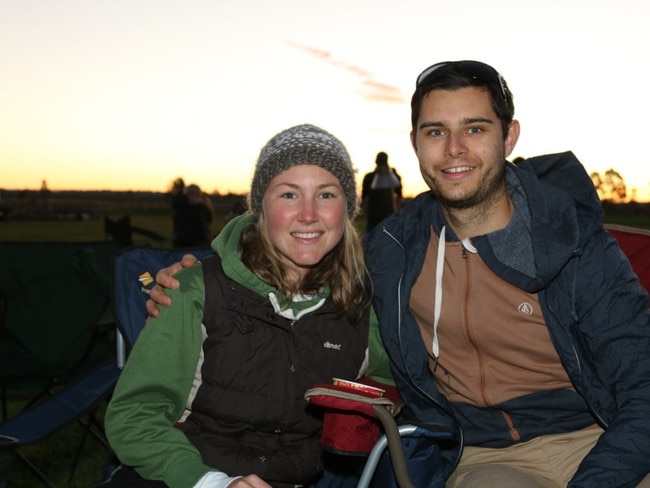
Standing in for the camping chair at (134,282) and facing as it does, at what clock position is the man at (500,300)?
The man is roughly at 10 o'clock from the camping chair.

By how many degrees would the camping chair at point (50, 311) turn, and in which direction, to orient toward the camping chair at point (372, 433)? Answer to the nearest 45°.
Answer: approximately 45° to its left

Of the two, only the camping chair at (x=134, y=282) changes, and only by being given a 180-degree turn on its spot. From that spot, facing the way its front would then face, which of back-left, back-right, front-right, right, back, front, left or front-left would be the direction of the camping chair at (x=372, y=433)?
back-right

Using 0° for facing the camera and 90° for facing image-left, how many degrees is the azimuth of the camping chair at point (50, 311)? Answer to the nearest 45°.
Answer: approximately 45°

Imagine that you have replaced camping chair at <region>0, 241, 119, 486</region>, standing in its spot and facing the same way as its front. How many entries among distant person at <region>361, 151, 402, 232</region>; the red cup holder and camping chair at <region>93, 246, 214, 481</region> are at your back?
1

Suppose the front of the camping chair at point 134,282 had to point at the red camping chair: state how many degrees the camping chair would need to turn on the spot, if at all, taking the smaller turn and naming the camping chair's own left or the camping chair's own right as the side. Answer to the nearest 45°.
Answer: approximately 90° to the camping chair's own left

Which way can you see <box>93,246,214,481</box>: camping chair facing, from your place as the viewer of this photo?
facing the viewer

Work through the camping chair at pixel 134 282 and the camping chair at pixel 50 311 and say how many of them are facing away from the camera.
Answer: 0
